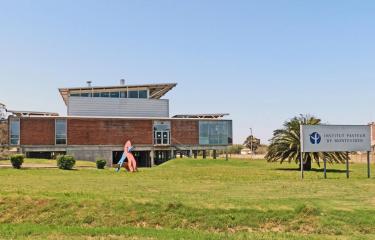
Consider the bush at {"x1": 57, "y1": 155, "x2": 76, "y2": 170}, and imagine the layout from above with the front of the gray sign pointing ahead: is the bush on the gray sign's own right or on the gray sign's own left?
on the gray sign's own right

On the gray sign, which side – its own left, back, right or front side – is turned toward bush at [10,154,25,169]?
right

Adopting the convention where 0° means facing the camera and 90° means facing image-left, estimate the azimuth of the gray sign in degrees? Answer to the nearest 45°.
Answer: approximately 0°
